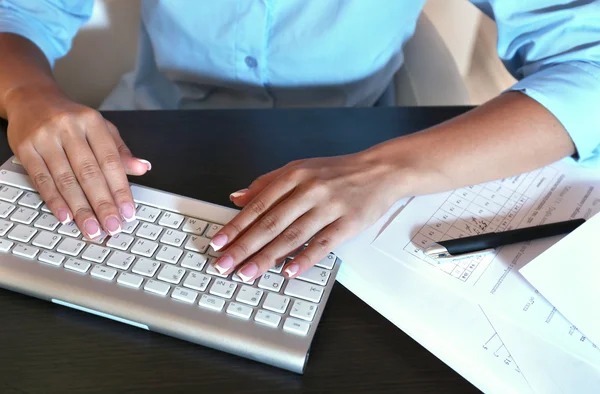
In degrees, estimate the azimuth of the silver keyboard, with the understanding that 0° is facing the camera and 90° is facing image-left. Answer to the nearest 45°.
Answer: approximately 180°
